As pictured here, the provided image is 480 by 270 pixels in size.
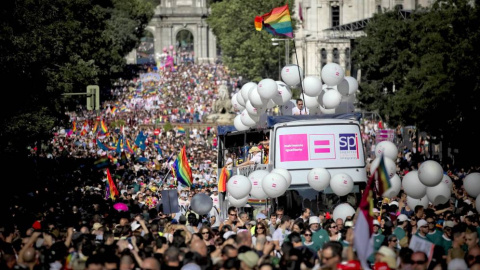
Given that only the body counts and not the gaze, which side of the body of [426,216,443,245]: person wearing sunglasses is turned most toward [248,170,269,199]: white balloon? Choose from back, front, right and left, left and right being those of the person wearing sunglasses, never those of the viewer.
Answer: right

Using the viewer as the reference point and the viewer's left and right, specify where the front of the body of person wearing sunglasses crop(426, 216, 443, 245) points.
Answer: facing the viewer and to the left of the viewer

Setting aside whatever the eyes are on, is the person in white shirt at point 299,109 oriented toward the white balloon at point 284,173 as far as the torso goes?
yes

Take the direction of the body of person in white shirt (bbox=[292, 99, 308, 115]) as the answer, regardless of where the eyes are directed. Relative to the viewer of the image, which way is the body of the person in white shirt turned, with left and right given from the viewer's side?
facing the viewer

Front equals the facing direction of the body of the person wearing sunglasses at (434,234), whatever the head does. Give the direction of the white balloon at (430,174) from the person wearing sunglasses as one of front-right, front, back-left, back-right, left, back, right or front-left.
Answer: back-right

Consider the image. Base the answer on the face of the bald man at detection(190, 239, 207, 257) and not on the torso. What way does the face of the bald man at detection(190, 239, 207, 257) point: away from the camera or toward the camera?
away from the camera

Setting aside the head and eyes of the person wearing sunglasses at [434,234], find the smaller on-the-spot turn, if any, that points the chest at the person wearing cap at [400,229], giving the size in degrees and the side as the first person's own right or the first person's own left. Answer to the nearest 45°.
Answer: approximately 90° to the first person's own right

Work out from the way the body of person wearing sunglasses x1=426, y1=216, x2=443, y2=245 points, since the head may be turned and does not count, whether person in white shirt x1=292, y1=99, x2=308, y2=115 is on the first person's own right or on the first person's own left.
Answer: on the first person's own right

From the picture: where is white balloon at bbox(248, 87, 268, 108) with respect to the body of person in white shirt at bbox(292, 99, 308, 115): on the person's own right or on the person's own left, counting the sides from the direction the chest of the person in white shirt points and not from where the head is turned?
on the person's own right

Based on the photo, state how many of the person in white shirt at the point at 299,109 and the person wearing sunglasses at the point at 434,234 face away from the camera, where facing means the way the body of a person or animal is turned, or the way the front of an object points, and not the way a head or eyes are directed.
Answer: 0

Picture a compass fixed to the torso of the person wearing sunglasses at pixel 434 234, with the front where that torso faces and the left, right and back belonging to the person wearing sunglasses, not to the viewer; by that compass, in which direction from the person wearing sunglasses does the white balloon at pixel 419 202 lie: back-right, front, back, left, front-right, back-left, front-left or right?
back-right

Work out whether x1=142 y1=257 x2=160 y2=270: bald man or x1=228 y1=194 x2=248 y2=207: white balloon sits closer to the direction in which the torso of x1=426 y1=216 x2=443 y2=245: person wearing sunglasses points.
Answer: the bald man
